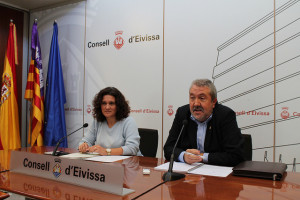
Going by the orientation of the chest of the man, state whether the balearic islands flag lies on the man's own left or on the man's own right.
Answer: on the man's own right

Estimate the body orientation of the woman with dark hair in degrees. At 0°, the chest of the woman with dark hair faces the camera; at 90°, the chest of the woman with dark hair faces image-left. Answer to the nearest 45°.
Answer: approximately 45°

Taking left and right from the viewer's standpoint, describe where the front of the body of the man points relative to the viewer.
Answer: facing the viewer and to the left of the viewer

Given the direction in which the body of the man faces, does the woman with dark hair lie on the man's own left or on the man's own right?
on the man's own right

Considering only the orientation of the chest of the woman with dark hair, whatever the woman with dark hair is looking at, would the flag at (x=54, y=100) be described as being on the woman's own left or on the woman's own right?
on the woman's own right

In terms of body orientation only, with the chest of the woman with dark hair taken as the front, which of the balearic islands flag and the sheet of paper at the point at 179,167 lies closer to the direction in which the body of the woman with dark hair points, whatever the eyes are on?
the sheet of paper

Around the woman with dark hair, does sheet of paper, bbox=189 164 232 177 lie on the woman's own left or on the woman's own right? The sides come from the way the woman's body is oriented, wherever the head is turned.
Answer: on the woman's own left

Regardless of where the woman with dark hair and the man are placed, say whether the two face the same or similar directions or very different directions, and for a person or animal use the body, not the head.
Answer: same or similar directions

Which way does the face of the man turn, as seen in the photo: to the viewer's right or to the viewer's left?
to the viewer's left

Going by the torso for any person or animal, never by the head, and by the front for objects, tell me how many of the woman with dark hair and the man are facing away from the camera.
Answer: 0
